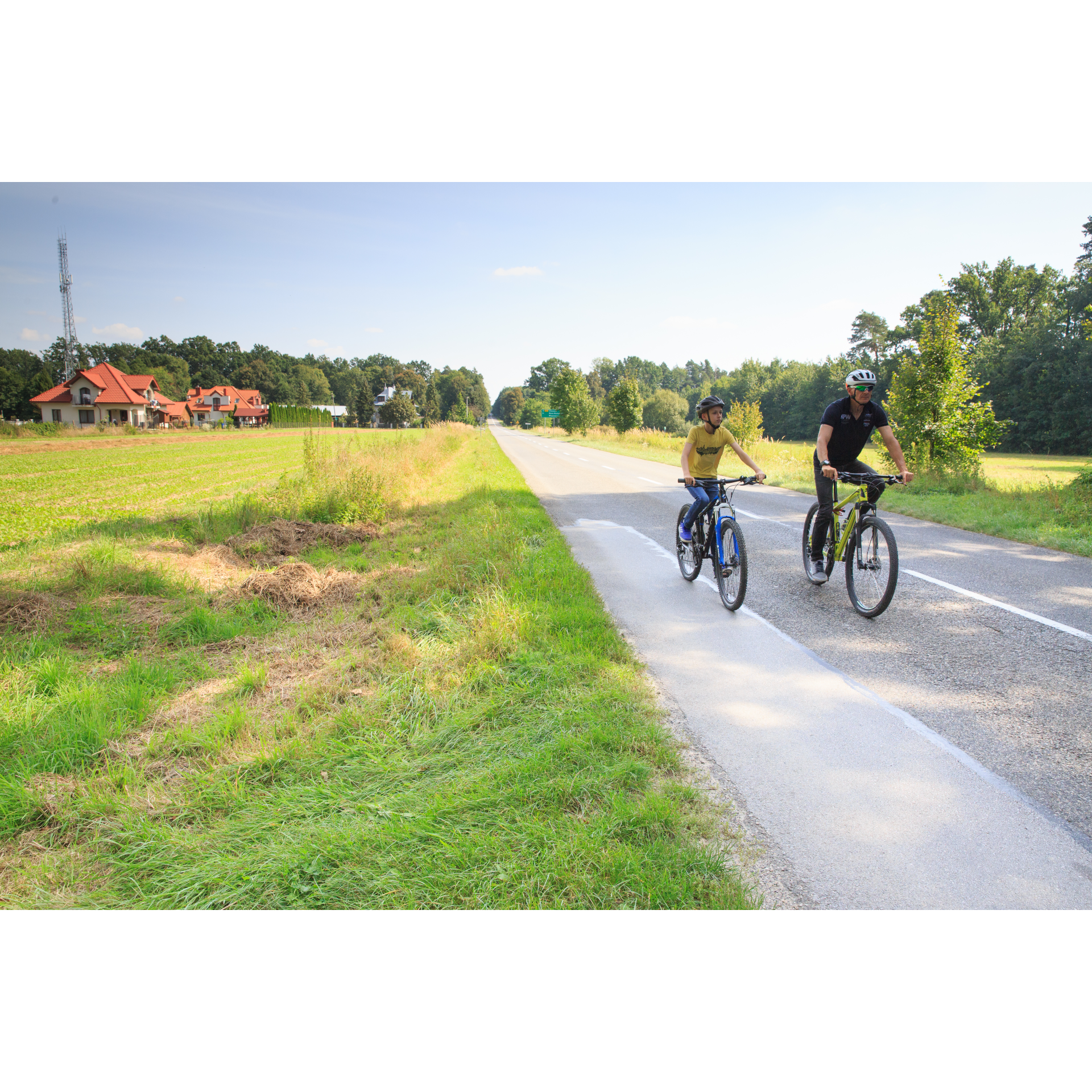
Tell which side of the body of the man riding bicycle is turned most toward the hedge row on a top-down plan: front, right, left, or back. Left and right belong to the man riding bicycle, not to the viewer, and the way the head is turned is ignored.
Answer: back

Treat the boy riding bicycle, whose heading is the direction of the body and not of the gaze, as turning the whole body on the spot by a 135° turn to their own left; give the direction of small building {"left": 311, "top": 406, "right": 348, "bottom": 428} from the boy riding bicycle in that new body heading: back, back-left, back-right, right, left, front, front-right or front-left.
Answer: front-left

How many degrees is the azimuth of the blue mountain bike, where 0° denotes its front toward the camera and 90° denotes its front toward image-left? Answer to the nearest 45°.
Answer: approximately 315°

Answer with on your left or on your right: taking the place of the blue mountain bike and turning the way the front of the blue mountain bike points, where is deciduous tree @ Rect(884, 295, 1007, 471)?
on your left

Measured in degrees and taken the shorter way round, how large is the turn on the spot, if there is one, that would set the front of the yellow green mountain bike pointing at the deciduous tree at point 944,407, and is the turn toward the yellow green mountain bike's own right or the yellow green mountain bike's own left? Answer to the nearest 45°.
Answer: approximately 135° to the yellow green mountain bike's own left

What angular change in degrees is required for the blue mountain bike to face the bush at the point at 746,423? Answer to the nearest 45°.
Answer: approximately 135° to its left

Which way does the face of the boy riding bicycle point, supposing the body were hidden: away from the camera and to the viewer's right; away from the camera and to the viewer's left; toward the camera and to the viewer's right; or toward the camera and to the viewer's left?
toward the camera and to the viewer's right

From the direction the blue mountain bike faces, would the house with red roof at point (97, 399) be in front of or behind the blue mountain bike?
behind

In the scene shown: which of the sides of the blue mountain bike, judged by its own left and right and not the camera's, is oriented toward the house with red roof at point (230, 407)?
back

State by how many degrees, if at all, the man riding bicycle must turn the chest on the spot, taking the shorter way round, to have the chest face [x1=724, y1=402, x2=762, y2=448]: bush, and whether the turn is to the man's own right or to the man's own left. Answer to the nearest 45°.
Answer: approximately 135° to the man's own left

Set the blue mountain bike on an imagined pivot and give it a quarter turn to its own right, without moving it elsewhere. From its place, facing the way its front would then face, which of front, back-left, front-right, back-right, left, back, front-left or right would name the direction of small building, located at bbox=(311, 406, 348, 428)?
right

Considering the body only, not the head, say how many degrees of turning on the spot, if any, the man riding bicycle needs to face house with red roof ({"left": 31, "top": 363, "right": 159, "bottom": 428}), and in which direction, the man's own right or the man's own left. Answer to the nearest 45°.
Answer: approximately 135° to the man's own right

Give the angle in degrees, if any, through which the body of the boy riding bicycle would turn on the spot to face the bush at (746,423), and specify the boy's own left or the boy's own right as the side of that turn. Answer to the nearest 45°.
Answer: approximately 135° to the boy's own left

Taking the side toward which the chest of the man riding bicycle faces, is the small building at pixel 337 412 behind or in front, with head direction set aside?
behind

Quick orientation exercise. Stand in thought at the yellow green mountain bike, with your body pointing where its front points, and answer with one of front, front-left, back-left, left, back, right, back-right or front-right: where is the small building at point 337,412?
back
